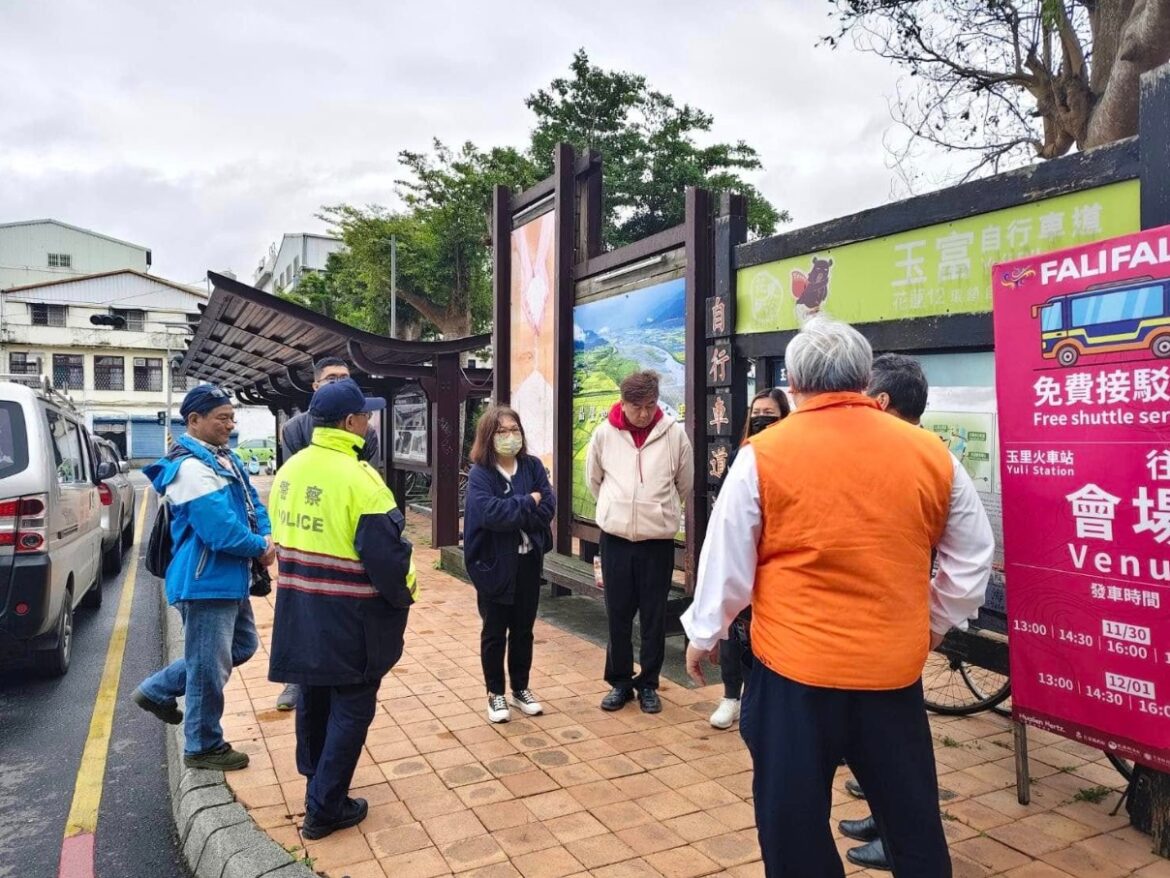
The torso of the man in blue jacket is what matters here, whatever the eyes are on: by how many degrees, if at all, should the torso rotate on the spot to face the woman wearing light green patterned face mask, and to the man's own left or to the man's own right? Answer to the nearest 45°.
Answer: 0° — they already face them

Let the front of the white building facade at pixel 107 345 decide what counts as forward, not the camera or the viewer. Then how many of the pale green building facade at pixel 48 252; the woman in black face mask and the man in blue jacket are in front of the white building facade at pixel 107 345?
2

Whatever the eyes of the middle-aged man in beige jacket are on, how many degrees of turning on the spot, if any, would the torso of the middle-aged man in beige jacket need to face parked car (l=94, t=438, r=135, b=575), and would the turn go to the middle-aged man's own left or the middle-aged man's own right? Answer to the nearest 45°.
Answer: approximately 135° to the middle-aged man's own right

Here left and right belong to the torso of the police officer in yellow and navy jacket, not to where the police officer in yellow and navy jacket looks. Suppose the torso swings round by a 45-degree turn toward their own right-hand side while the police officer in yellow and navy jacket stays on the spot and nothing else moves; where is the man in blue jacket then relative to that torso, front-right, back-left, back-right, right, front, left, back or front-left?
back-left

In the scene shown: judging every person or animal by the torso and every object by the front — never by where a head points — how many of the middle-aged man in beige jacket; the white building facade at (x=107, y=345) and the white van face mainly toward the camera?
2

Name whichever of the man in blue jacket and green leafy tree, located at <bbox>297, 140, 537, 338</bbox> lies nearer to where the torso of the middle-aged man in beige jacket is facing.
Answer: the man in blue jacket

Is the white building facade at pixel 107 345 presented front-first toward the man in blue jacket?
yes

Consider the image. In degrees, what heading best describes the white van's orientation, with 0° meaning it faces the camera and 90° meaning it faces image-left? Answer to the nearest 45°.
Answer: approximately 180°

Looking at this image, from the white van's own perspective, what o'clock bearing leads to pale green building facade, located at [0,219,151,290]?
The pale green building facade is roughly at 12 o'clock from the white van.
